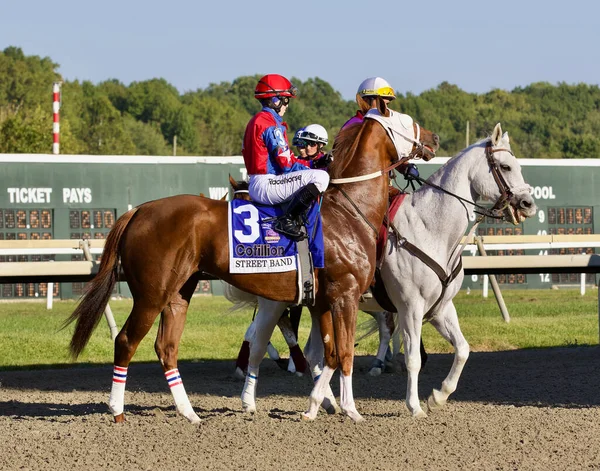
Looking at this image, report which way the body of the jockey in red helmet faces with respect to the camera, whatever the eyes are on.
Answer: to the viewer's right

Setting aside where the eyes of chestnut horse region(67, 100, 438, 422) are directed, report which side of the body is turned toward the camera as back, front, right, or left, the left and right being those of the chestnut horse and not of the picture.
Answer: right

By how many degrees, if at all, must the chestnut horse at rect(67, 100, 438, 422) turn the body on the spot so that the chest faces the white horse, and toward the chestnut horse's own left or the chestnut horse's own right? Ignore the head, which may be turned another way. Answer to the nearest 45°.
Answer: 0° — it already faces it

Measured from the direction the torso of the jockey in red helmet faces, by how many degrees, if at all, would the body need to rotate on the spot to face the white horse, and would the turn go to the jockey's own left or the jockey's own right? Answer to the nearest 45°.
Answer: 0° — they already face it

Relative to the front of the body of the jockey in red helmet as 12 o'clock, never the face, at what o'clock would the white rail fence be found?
The white rail fence is roughly at 8 o'clock from the jockey in red helmet.

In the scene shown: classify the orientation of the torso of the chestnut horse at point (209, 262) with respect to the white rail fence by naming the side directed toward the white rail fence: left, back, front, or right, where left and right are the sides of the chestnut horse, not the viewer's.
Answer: left
